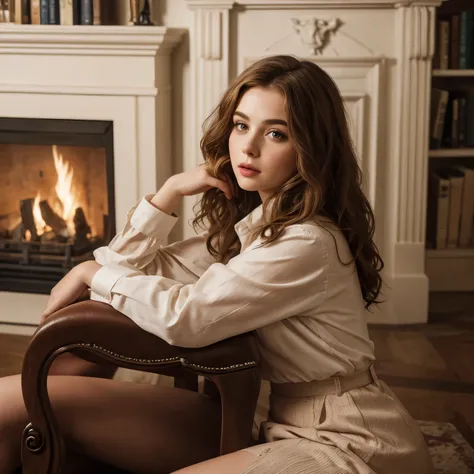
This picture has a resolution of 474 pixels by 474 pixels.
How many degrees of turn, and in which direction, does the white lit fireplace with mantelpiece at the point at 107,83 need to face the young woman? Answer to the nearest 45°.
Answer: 0° — it already faces them

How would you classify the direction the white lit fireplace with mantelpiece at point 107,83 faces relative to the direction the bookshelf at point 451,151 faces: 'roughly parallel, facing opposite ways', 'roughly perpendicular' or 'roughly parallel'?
roughly parallel

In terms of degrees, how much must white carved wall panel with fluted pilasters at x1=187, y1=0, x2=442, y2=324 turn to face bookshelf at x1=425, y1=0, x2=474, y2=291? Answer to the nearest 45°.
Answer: approximately 135° to its left

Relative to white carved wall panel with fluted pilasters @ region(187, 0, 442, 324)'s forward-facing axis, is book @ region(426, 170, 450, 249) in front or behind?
behind

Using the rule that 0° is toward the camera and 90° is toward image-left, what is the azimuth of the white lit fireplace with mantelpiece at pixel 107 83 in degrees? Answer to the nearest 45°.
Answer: approximately 0°

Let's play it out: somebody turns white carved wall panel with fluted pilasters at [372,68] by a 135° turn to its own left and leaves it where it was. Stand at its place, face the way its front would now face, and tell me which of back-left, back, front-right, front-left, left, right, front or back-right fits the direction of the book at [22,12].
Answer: back-left

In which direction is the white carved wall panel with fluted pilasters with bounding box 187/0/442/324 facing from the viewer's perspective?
toward the camera

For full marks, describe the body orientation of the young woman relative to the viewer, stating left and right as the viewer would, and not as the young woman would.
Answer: facing to the left of the viewer

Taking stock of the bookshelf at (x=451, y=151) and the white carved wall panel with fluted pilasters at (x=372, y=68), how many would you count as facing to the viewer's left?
0

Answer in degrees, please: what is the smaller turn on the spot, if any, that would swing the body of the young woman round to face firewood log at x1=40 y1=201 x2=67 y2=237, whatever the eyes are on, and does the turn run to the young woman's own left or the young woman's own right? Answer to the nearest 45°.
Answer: approximately 90° to the young woman's own right

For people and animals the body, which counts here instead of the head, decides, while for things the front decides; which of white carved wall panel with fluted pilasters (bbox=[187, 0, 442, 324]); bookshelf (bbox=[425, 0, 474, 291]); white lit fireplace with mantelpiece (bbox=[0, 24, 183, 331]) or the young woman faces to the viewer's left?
the young woman

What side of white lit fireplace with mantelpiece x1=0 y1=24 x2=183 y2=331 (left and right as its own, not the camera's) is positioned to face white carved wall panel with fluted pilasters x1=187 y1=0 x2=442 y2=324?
left
